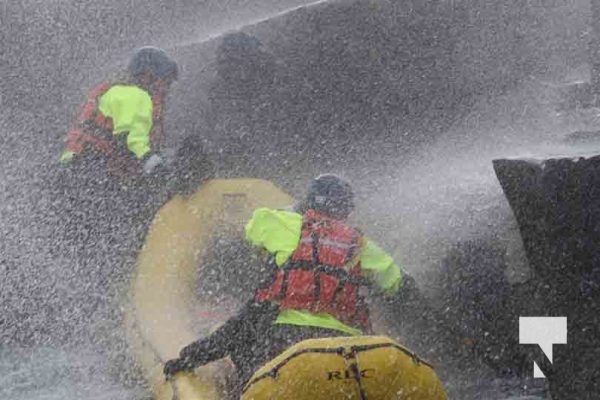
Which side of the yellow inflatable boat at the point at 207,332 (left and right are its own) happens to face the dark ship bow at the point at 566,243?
right

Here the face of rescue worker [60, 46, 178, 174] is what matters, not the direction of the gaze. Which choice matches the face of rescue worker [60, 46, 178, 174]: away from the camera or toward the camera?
away from the camera

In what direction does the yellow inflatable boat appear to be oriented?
away from the camera

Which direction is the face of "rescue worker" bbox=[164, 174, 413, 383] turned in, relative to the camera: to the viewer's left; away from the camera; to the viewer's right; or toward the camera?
away from the camera

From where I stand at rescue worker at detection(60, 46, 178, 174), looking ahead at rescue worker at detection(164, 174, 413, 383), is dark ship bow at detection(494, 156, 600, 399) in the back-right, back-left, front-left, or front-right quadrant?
front-left
